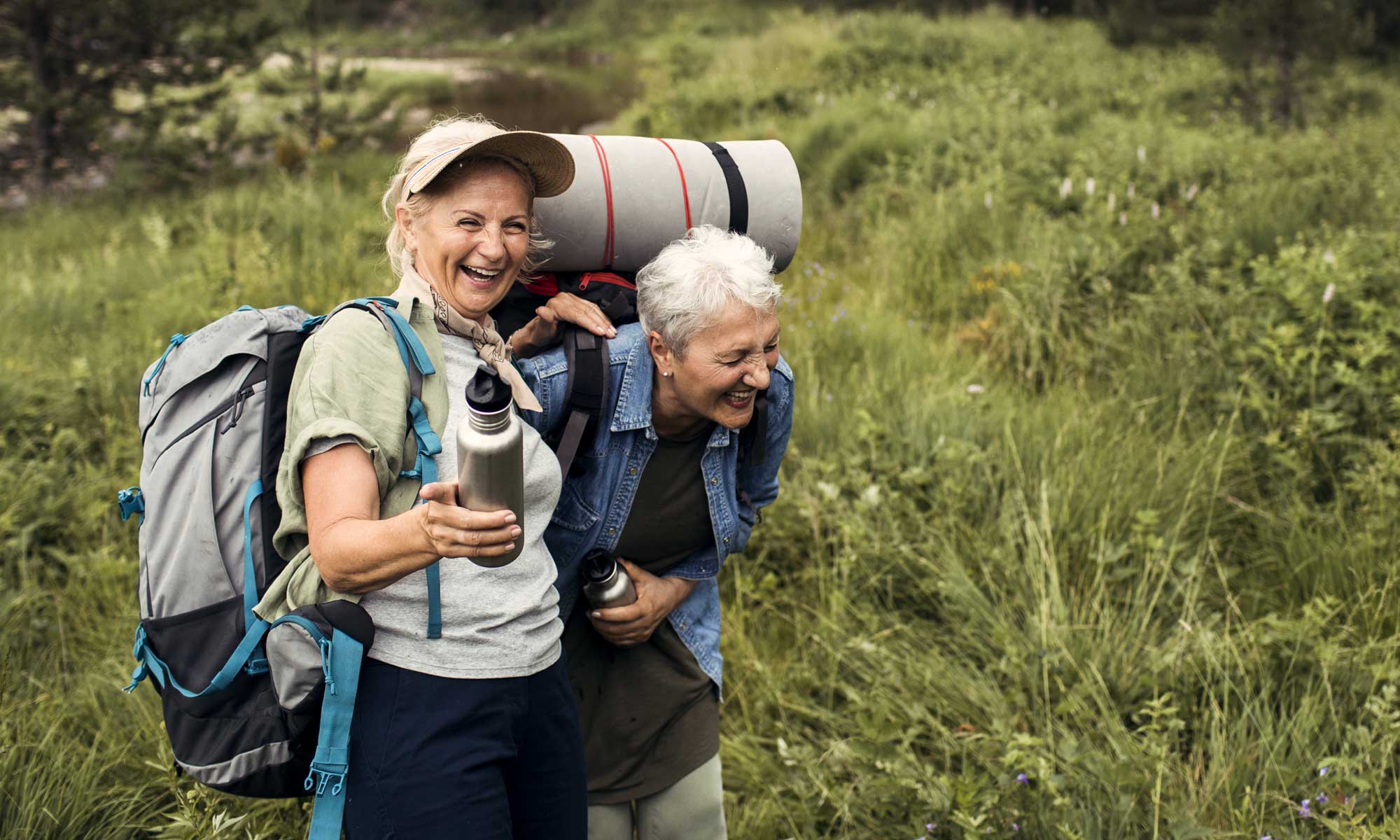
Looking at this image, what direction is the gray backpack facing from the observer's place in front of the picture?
facing to the left of the viewer

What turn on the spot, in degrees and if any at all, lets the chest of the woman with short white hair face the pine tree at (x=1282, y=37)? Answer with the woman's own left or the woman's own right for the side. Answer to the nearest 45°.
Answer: approximately 90° to the woman's own left

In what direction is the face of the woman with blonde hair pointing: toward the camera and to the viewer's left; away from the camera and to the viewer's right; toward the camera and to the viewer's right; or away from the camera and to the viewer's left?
toward the camera and to the viewer's right

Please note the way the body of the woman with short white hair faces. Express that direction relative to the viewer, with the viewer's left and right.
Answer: facing the viewer and to the right of the viewer

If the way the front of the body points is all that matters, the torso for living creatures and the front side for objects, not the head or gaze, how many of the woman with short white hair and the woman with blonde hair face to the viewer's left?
0

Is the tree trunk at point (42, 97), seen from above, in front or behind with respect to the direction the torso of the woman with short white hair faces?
behind

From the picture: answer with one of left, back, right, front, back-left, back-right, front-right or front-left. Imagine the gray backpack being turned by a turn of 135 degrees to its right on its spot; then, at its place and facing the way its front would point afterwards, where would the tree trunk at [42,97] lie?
front-left

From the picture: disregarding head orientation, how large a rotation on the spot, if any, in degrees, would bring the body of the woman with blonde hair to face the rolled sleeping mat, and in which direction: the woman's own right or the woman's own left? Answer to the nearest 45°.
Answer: approximately 90° to the woman's own left
